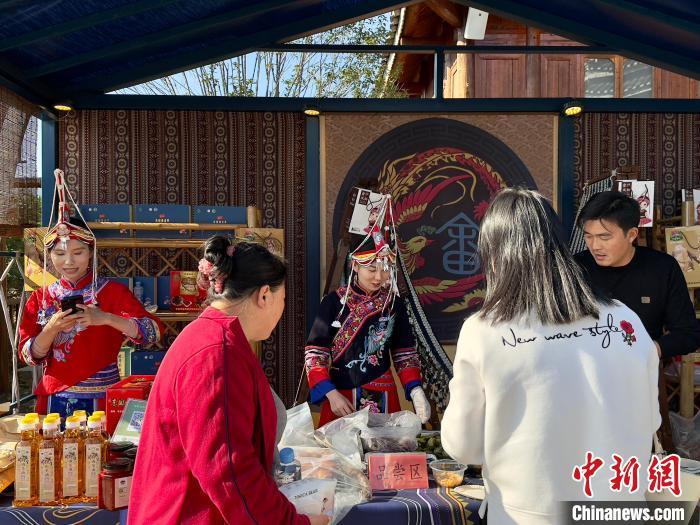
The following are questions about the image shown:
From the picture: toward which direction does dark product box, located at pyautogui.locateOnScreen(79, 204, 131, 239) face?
toward the camera

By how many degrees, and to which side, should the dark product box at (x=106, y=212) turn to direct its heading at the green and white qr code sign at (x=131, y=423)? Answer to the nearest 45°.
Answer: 0° — it already faces it

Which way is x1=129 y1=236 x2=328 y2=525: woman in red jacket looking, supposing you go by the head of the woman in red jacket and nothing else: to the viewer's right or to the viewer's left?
to the viewer's right

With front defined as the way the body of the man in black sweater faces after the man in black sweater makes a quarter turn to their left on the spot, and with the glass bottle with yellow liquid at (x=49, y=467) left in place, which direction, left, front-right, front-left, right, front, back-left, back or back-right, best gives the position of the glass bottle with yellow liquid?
right

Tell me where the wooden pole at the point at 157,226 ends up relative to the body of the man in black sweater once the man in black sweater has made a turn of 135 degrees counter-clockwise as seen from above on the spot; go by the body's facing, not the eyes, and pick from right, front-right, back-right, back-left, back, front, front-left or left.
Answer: back

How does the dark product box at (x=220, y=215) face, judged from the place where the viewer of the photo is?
facing the viewer

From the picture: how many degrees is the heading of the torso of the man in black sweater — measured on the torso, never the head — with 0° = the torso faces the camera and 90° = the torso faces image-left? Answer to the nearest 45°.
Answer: approximately 45°

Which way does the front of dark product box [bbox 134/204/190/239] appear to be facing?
toward the camera

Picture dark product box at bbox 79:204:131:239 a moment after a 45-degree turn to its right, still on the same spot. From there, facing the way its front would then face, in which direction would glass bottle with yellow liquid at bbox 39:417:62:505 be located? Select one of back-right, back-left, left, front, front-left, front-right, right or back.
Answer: front-left

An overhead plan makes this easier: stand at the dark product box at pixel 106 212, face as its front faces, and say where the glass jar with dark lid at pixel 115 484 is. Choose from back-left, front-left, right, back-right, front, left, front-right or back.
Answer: front

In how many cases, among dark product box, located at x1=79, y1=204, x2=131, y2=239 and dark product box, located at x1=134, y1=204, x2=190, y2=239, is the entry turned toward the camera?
2

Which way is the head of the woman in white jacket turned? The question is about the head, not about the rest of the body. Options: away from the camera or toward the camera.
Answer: away from the camera

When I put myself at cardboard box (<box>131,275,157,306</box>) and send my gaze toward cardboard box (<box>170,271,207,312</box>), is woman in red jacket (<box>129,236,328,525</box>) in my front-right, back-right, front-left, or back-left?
front-right

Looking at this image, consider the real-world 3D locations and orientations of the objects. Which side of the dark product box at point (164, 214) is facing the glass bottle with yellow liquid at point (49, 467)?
front

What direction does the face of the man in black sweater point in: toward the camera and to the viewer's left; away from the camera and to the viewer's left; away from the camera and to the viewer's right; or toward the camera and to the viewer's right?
toward the camera and to the viewer's left
